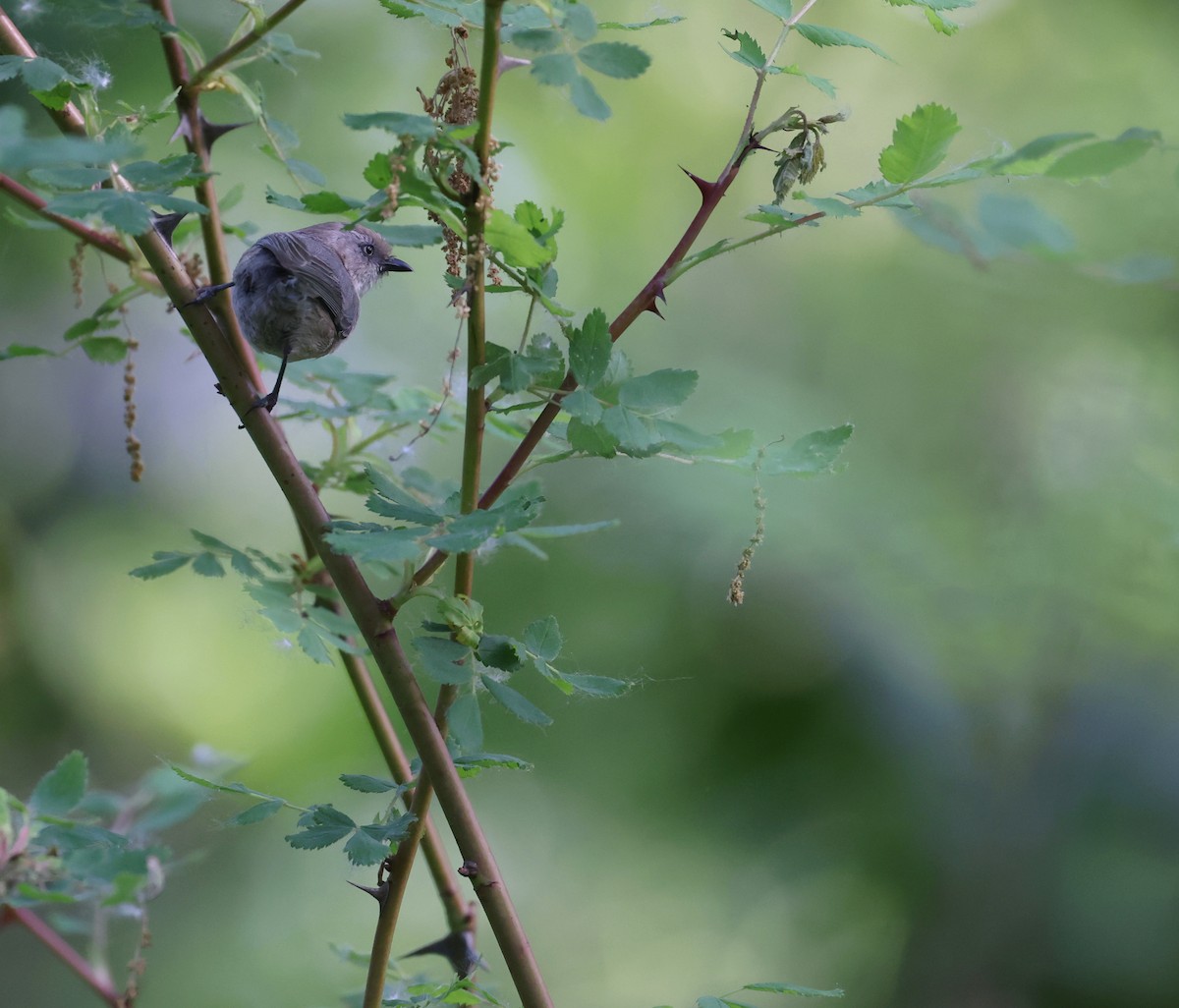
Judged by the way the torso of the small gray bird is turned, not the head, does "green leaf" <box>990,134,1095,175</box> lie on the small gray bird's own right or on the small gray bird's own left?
on the small gray bird's own right

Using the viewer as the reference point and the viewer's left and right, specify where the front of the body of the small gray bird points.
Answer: facing away from the viewer and to the right of the viewer

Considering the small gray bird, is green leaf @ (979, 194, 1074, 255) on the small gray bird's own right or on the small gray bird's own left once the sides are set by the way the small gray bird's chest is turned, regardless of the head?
on the small gray bird's own right
